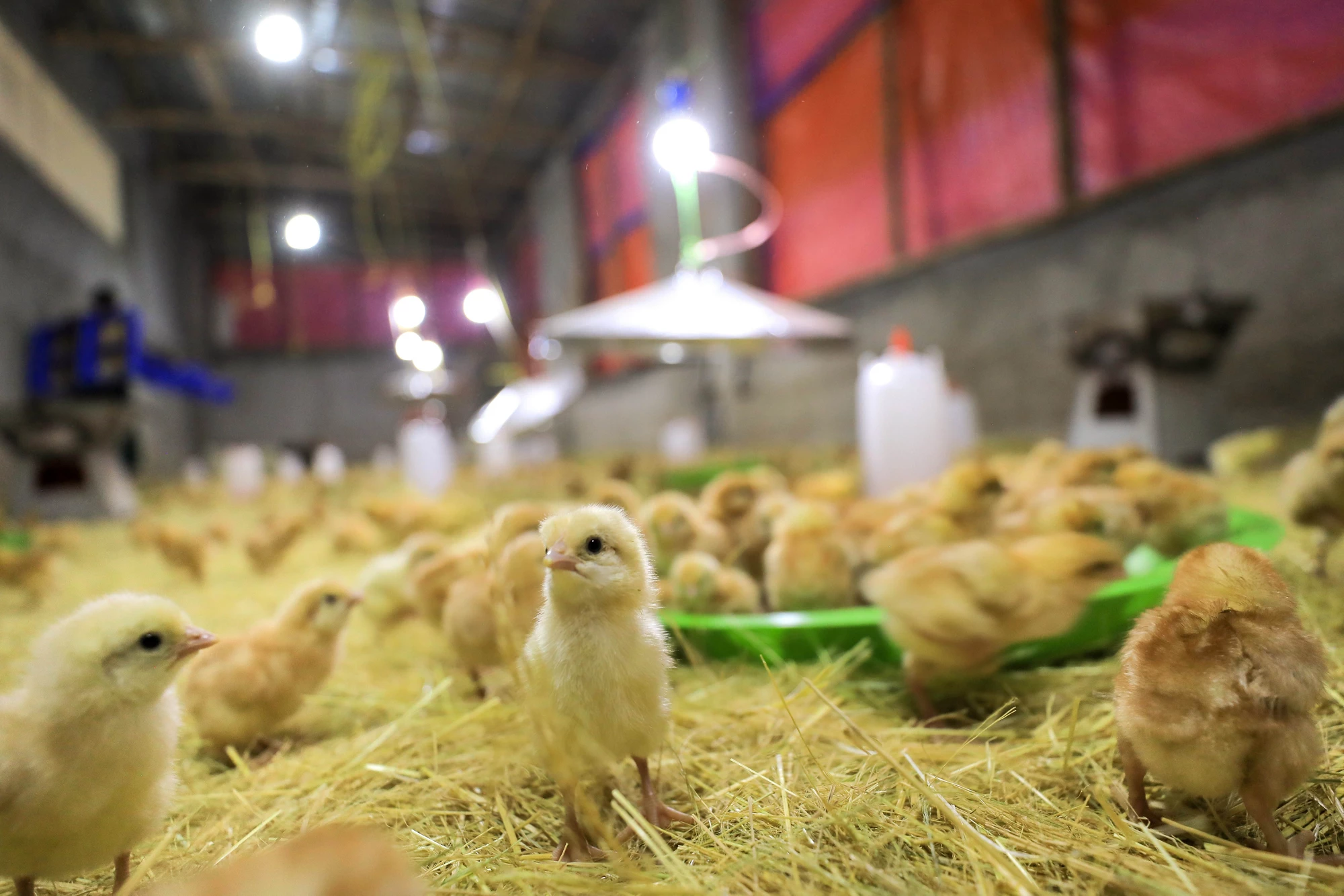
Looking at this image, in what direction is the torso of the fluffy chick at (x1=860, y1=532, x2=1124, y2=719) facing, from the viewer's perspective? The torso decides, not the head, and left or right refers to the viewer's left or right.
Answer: facing to the right of the viewer

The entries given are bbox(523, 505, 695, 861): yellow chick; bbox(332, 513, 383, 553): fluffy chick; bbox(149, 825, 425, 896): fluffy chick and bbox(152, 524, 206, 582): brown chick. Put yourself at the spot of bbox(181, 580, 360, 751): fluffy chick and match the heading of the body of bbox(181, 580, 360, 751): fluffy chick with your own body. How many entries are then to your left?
2

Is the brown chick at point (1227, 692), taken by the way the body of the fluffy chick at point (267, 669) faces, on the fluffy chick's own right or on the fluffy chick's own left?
on the fluffy chick's own right

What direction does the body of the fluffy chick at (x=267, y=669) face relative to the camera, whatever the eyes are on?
to the viewer's right

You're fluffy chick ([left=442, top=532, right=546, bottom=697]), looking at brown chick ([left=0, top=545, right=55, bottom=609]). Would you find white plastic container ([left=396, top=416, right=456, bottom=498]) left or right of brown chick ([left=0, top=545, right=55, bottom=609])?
right

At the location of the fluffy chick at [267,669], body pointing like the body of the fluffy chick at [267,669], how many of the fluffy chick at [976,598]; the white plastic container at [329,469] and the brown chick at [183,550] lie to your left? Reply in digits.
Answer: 2

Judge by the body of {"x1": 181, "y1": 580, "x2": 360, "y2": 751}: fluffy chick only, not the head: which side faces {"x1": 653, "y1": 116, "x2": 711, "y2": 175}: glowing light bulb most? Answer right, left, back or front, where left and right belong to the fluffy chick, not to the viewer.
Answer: left

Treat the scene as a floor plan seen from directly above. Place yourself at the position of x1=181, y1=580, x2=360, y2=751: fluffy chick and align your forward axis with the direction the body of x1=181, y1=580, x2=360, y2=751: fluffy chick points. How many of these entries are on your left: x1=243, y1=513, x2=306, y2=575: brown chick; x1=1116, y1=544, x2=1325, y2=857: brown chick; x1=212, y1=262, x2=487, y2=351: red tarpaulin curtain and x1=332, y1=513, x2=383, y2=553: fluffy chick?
3
